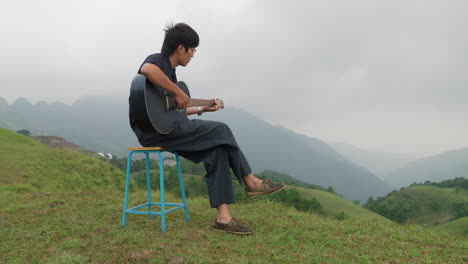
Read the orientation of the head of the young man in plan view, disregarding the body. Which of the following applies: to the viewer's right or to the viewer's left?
to the viewer's right

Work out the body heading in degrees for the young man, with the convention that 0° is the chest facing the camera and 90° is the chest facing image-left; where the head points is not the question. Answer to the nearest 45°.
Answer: approximately 270°
